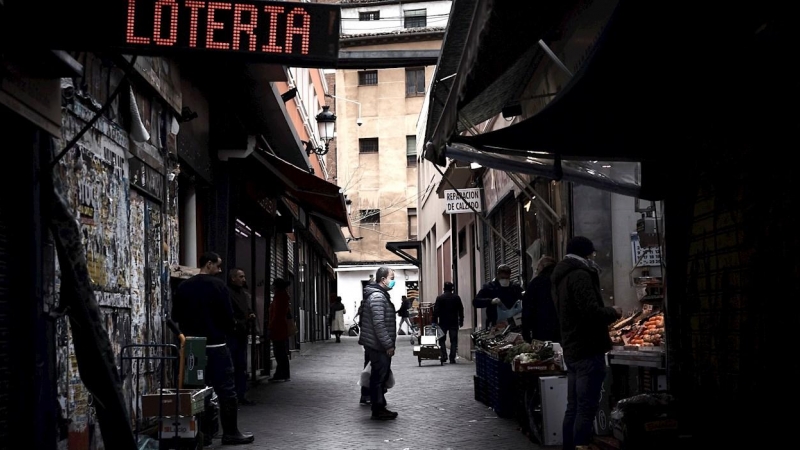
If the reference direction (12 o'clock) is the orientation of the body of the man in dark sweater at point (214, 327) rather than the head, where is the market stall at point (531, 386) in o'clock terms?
The market stall is roughly at 2 o'clock from the man in dark sweater.

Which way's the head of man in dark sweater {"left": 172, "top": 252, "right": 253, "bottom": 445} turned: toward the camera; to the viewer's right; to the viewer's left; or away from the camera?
to the viewer's right

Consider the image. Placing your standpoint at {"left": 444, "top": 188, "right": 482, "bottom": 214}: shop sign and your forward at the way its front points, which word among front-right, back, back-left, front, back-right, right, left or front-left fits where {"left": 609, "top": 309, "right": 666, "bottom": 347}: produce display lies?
front

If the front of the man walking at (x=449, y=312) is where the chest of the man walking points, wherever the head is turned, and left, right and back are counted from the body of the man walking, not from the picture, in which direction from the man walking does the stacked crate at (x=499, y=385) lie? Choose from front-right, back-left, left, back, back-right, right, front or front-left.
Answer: back

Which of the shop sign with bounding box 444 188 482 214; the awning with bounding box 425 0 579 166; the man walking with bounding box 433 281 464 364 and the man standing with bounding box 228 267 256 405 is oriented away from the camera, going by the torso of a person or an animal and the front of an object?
the man walking

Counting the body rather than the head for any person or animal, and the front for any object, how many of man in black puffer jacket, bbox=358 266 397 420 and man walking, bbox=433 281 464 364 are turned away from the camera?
1

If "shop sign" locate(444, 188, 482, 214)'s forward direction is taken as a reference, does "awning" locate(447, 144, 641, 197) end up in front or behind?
in front

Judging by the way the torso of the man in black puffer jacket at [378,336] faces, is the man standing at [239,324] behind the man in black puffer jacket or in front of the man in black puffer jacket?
behind

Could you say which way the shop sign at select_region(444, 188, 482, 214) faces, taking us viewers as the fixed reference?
facing the viewer

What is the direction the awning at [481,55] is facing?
to the viewer's left

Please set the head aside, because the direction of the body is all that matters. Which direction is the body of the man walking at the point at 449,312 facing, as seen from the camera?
away from the camera
